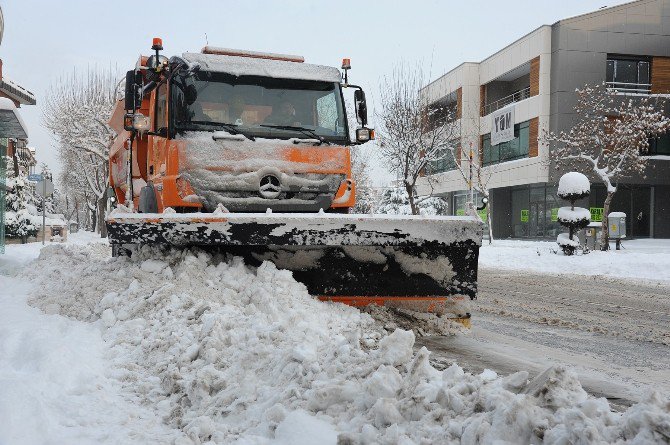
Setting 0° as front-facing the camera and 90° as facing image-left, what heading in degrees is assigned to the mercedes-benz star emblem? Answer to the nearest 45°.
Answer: approximately 0°

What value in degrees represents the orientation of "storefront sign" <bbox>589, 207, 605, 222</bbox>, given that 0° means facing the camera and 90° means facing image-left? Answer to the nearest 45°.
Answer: approximately 0°

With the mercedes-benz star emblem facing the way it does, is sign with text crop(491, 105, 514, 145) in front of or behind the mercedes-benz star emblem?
behind

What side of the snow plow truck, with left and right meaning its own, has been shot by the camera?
front

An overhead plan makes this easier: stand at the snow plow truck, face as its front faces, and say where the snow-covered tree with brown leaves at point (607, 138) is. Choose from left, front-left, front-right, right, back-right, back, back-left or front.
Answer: back-left

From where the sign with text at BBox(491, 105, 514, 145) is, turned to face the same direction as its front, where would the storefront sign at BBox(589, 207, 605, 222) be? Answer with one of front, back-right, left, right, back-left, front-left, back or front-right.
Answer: left

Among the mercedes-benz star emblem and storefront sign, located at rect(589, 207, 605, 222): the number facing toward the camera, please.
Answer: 2

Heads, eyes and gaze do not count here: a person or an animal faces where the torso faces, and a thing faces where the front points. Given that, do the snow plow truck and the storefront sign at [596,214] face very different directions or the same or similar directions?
same or similar directions

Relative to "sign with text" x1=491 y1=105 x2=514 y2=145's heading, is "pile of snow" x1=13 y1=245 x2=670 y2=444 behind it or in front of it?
in front

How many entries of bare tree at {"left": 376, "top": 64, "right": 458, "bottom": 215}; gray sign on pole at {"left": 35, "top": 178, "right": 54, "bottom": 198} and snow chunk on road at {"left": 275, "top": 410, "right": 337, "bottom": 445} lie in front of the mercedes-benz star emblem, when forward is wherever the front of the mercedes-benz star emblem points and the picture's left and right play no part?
1

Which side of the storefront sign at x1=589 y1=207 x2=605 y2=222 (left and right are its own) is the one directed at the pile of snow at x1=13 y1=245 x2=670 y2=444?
front

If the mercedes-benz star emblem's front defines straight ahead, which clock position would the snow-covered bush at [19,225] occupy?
The snow-covered bush is roughly at 5 o'clock from the mercedes-benz star emblem.

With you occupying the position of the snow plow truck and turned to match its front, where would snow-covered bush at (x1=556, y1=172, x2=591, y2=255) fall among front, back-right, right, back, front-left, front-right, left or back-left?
back-left

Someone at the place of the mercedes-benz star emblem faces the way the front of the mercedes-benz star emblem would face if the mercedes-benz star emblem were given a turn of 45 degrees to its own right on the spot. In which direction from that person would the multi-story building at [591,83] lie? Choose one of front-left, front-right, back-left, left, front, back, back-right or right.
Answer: back

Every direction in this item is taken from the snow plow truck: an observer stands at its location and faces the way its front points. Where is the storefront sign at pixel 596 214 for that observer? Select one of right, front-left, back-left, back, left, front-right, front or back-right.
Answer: back-left

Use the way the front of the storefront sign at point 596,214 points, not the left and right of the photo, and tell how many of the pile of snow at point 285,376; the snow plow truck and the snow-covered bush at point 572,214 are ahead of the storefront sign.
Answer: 3

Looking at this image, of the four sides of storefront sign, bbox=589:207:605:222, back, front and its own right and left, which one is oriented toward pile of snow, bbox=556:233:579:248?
front

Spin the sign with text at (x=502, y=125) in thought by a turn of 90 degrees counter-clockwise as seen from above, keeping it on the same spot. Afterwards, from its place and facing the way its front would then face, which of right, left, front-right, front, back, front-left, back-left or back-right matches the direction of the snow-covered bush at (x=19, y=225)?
right
